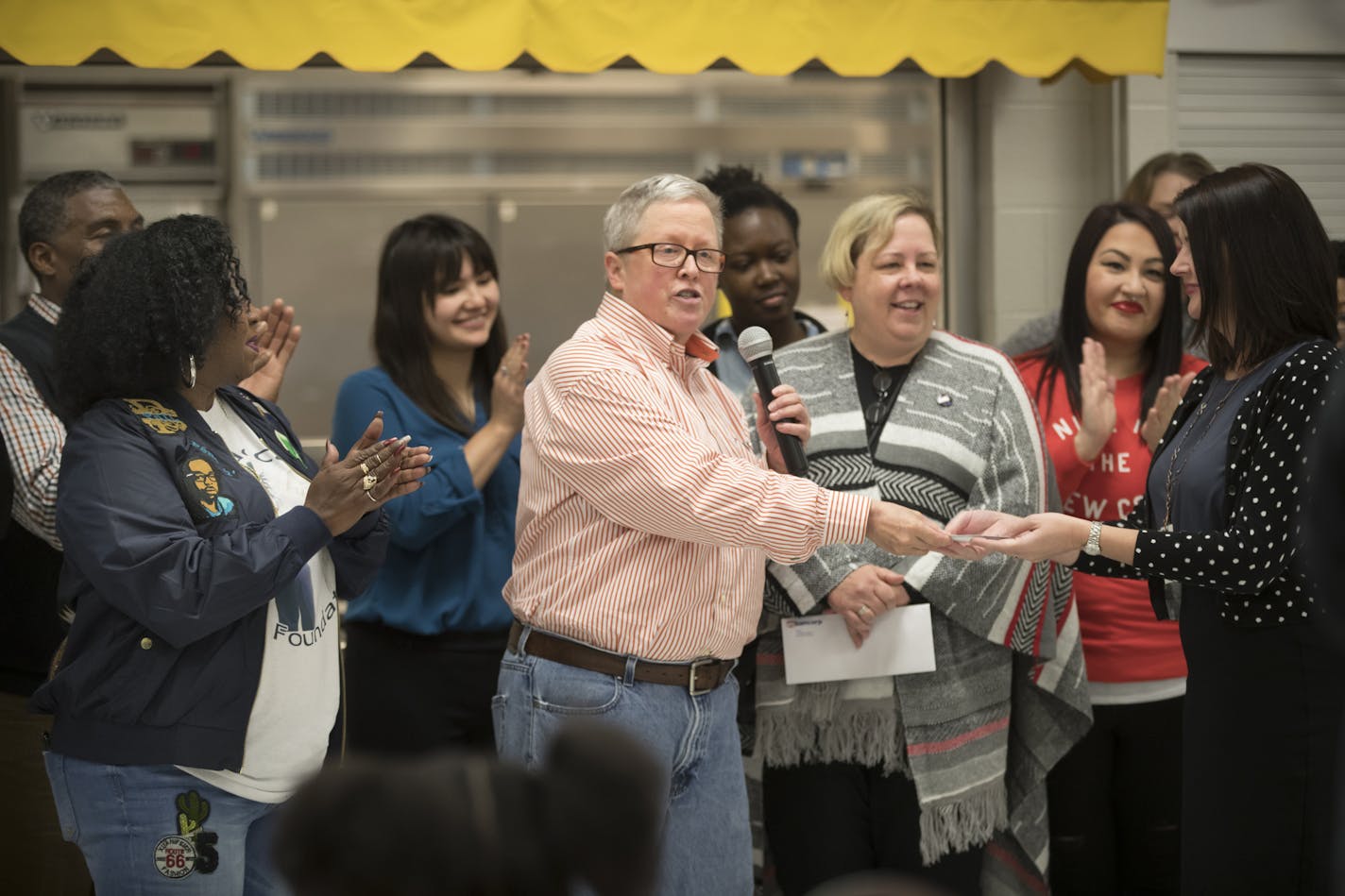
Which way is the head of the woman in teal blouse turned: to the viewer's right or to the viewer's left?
to the viewer's right

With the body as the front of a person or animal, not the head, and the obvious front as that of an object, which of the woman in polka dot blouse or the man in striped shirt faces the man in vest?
the woman in polka dot blouse

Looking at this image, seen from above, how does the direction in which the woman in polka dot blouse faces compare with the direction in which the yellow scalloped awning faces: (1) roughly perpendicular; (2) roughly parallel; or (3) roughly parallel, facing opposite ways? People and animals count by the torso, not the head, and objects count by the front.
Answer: roughly perpendicular

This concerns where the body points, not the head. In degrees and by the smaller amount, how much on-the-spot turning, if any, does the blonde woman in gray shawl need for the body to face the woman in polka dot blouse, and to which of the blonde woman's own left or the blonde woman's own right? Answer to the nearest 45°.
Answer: approximately 45° to the blonde woman's own left

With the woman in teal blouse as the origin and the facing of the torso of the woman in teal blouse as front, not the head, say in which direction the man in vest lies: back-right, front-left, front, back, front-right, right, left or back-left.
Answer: back-right

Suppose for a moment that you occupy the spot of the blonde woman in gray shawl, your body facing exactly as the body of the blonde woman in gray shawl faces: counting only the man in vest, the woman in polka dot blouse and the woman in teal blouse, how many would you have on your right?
2

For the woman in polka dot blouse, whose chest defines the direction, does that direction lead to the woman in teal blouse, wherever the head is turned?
yes

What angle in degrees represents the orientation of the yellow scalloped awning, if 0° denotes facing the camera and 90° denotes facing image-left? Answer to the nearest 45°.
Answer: approximately 0°

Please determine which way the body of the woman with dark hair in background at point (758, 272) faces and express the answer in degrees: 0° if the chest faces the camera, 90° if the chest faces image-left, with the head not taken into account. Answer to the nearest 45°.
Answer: approximately 0°

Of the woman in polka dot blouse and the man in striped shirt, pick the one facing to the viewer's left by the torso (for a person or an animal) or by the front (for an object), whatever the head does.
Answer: the woman in polka dot blouse
